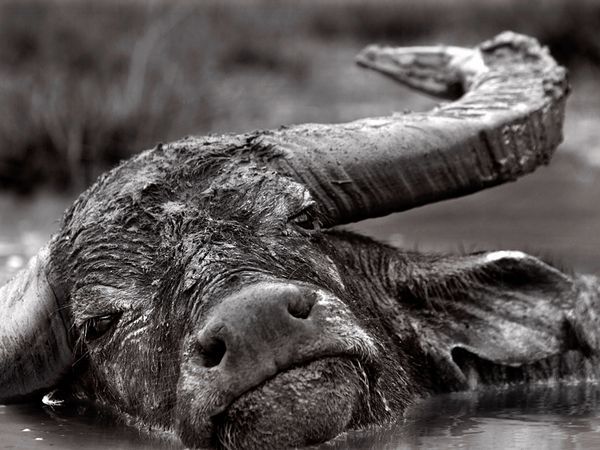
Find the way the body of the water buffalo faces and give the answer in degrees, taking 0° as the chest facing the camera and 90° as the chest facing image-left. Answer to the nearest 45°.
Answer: approximately 0°
